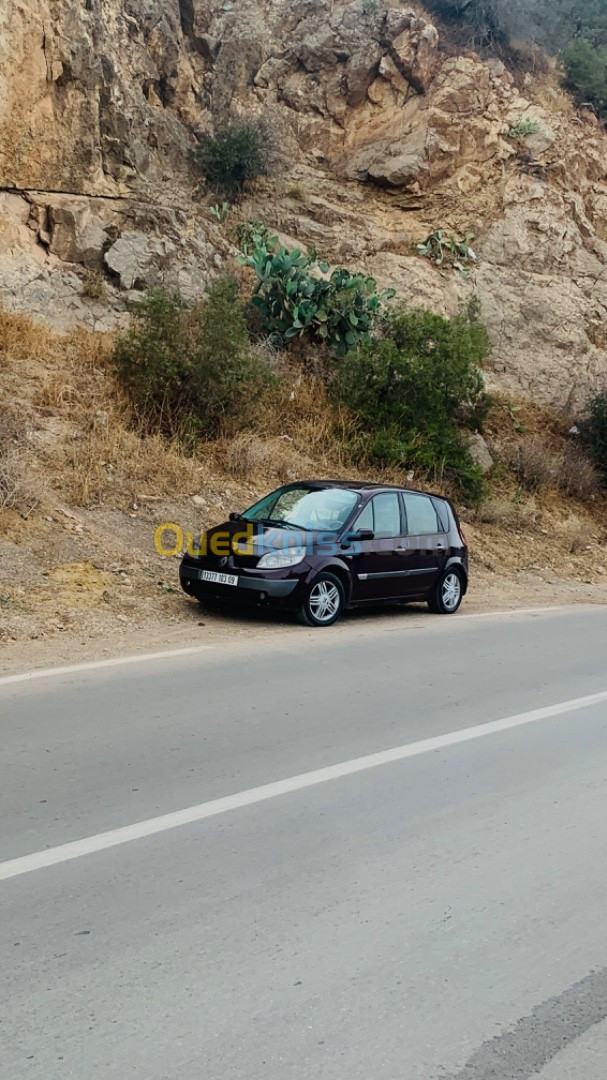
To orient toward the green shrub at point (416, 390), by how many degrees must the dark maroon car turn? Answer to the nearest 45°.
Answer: approximately 135° to its right

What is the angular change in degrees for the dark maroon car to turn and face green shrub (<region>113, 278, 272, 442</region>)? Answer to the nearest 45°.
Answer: approximately 90° to its right

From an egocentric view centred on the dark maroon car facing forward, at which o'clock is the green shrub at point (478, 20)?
The green shrub is roughly at 5 o'clock from the dark maroon car.

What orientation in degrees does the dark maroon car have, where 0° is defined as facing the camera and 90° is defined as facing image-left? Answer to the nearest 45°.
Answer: approximately 45°

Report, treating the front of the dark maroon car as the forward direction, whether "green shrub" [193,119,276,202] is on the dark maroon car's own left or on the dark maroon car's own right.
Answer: on the dark maroon car's own right

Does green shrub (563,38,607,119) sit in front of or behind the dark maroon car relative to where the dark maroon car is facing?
behind

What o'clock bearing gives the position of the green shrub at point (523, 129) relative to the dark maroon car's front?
The green shrub is roughly at 5 o'clock from the dark maroon car.

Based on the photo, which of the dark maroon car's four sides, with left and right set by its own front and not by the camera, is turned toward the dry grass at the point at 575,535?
back

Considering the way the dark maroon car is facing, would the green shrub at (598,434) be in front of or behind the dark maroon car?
behind
